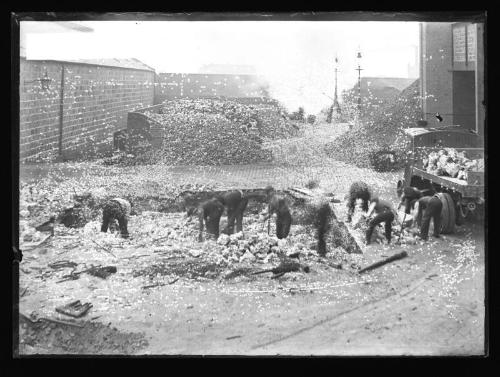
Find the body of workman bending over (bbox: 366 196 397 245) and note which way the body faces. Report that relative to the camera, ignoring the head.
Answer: to the viewer's left
